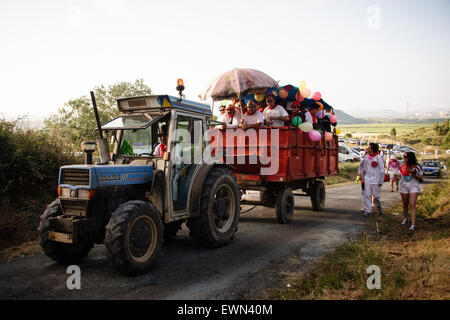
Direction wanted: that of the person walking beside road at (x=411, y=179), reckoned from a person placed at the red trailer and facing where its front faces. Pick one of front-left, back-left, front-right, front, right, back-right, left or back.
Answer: back-left

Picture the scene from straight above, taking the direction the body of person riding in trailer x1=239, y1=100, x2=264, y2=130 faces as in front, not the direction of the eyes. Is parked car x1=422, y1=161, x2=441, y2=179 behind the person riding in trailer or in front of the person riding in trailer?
behind

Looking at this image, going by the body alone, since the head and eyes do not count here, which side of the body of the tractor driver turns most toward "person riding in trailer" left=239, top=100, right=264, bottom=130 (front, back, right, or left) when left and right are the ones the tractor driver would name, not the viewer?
back

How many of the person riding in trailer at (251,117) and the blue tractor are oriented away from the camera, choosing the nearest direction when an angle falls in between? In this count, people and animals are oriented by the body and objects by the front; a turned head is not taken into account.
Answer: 0

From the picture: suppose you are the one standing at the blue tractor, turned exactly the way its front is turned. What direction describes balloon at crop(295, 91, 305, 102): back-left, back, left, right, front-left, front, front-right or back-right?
back

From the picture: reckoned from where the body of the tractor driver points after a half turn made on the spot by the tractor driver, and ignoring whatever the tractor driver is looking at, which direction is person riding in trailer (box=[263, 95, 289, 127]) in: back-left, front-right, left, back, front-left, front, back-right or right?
front
